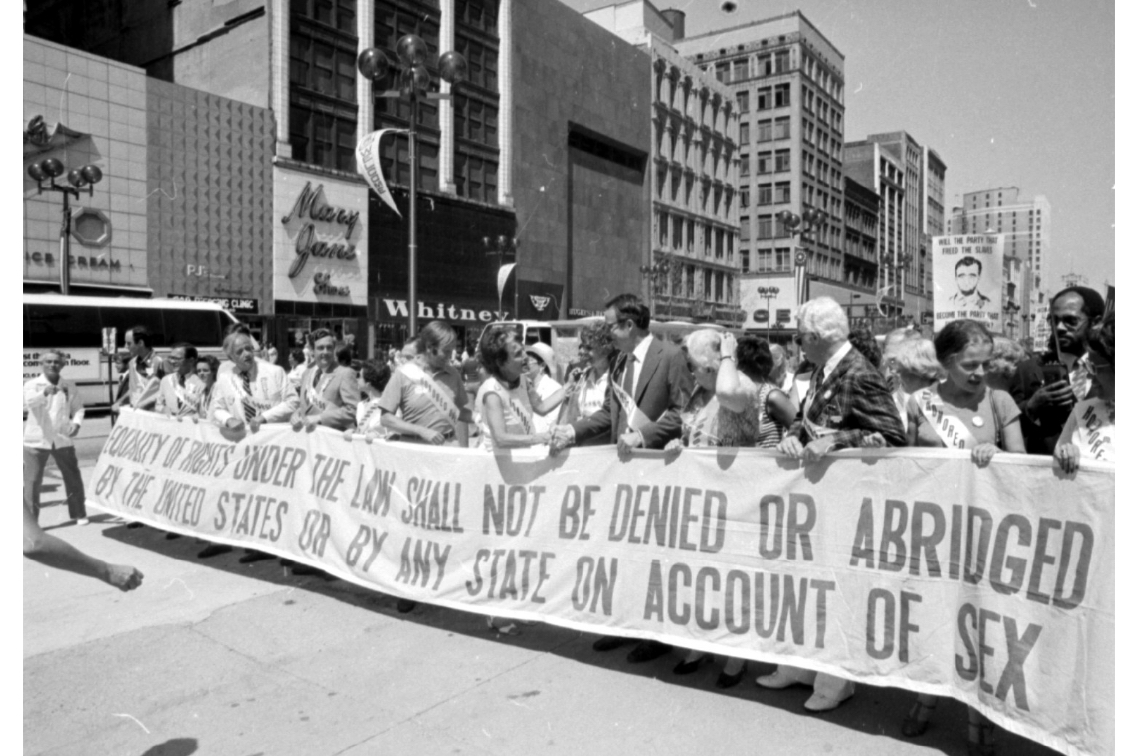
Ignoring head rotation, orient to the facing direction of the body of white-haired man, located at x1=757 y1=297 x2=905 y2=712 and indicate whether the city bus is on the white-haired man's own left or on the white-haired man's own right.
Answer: on the white-haired man's own right

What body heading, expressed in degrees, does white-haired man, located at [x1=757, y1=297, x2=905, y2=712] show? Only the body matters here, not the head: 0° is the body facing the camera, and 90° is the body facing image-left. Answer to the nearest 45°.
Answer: approximately 45°

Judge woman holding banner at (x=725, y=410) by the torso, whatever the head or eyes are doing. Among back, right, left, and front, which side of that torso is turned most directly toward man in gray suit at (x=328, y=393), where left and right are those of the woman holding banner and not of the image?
right

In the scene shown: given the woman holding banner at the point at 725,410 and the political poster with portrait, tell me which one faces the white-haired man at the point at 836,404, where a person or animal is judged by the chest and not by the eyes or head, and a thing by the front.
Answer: the political poster with portrait

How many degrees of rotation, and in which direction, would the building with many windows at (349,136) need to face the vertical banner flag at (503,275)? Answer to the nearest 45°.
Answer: approximately 90° to its left

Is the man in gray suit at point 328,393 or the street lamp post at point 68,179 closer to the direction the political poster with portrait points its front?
the man in gray suit

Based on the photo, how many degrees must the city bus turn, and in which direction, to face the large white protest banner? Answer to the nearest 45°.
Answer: approximately 90° to its right

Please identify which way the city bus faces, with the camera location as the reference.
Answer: facing to the right of the viewer

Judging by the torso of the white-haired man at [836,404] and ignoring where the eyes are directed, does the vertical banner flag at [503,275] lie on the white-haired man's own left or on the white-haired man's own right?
on the white-haired man's own right

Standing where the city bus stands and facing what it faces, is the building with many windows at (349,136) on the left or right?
on its left

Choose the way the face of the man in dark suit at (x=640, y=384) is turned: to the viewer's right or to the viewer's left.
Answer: to the viewer's left

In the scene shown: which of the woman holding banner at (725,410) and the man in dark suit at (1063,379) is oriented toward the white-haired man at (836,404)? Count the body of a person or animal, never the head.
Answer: the man in dark suit

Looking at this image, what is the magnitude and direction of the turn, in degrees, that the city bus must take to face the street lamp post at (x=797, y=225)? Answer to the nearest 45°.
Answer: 0° — it already faces it

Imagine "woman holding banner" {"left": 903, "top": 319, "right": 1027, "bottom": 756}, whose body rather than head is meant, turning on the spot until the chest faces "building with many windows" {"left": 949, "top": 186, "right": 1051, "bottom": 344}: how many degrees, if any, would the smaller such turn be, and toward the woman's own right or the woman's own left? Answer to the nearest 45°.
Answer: approximately 180°

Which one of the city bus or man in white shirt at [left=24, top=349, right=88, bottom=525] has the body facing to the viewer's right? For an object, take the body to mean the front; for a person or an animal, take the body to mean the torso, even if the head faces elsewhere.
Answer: the city bus

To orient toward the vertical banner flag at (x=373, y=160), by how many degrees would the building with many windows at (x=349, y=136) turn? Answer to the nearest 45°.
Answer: approximately 45° to its right

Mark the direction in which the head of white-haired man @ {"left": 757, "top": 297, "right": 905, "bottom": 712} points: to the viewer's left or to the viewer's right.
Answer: to the viewer's left
